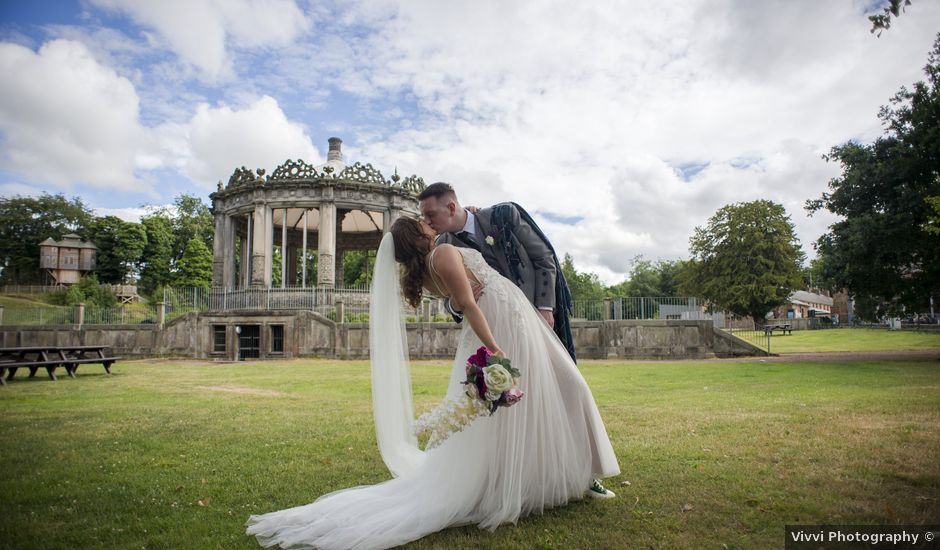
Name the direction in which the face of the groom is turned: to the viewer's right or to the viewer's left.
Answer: to the viewer's left

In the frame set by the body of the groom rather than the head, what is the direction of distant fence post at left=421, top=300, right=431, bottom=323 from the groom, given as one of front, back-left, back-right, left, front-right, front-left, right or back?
back-right

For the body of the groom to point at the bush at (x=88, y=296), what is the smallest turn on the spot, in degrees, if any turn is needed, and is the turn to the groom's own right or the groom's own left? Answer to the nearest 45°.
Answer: approximately 90° to the groom's own right

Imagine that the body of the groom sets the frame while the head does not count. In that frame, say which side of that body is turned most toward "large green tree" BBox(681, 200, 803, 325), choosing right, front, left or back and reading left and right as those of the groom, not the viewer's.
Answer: back

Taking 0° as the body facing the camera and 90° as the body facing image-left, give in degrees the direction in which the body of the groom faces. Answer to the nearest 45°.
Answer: approximately 45°

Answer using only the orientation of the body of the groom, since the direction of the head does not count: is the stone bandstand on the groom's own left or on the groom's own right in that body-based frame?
on the groom's own right

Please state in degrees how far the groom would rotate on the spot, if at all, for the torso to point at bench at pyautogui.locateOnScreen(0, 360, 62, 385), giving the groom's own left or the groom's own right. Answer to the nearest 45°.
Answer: approximately 90° to the groom's own right

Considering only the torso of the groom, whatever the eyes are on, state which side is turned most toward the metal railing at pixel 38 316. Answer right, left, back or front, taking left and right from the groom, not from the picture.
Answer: right
